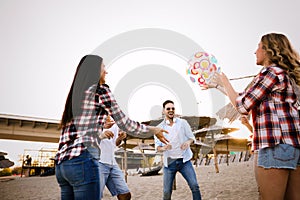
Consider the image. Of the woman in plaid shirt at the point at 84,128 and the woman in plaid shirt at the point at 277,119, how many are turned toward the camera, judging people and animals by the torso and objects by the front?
0

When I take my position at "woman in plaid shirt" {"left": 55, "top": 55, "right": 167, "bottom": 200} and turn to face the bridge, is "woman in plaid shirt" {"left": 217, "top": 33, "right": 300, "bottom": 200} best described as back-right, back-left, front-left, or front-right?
back-right

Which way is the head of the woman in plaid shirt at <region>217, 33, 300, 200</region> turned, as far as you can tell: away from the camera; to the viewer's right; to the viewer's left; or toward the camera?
to the viewer's left

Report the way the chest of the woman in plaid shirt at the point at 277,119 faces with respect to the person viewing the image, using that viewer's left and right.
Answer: facing away from the viewer and to the left of the viewer

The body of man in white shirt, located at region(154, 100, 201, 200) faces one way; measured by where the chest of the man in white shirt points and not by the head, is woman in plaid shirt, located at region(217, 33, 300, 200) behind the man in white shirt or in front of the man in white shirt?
in front

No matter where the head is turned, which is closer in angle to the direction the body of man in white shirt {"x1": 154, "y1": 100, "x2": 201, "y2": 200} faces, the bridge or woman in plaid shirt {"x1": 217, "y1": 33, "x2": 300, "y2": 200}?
the woman in plaid shirt

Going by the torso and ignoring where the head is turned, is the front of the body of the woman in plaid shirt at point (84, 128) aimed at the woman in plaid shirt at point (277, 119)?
no

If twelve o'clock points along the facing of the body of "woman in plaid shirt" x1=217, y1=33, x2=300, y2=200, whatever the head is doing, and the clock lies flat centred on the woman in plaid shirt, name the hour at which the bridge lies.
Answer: The bridge is roughly at 12 o'clock from the woman in plaid shirt.

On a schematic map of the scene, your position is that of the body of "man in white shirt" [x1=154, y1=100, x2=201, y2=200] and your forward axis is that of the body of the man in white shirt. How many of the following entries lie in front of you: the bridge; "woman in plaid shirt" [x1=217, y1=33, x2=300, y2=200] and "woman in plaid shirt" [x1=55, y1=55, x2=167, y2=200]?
2

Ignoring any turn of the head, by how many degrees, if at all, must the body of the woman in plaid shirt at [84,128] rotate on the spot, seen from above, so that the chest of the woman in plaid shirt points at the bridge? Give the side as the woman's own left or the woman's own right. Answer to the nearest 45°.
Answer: approximately 45° to the woman's own left

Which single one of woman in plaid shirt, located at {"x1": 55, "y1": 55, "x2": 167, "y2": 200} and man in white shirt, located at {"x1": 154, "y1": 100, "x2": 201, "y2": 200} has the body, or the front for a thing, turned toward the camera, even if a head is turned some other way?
the man in white shirt

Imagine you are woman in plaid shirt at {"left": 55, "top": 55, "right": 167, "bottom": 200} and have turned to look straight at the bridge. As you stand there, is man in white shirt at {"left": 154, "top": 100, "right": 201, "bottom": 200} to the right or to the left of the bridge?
right

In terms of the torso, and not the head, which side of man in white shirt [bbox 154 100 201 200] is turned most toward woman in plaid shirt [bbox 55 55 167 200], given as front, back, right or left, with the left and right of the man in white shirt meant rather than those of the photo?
front

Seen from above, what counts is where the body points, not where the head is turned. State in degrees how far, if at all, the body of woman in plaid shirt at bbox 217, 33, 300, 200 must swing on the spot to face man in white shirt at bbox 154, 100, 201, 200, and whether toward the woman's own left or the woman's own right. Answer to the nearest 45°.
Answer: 0° — they already face them

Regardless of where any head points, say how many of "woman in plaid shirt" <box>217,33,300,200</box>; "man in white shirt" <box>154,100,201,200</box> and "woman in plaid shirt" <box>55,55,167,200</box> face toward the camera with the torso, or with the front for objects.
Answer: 1

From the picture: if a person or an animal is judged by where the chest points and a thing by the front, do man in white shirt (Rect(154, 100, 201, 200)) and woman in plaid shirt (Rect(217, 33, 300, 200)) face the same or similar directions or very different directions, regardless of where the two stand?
very different directions

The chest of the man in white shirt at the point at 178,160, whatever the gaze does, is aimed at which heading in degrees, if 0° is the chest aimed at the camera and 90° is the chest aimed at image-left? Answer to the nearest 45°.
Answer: approximately 0°

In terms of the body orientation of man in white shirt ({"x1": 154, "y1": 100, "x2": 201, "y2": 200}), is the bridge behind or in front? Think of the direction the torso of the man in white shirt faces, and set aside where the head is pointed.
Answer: behind

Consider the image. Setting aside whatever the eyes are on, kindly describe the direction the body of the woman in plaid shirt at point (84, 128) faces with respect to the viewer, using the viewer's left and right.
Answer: facing away from the viewer and to the right of the viewer

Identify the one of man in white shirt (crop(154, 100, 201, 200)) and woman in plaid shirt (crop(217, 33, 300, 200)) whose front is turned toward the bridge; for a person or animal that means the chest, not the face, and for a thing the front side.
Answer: the woman in plaid shirt
